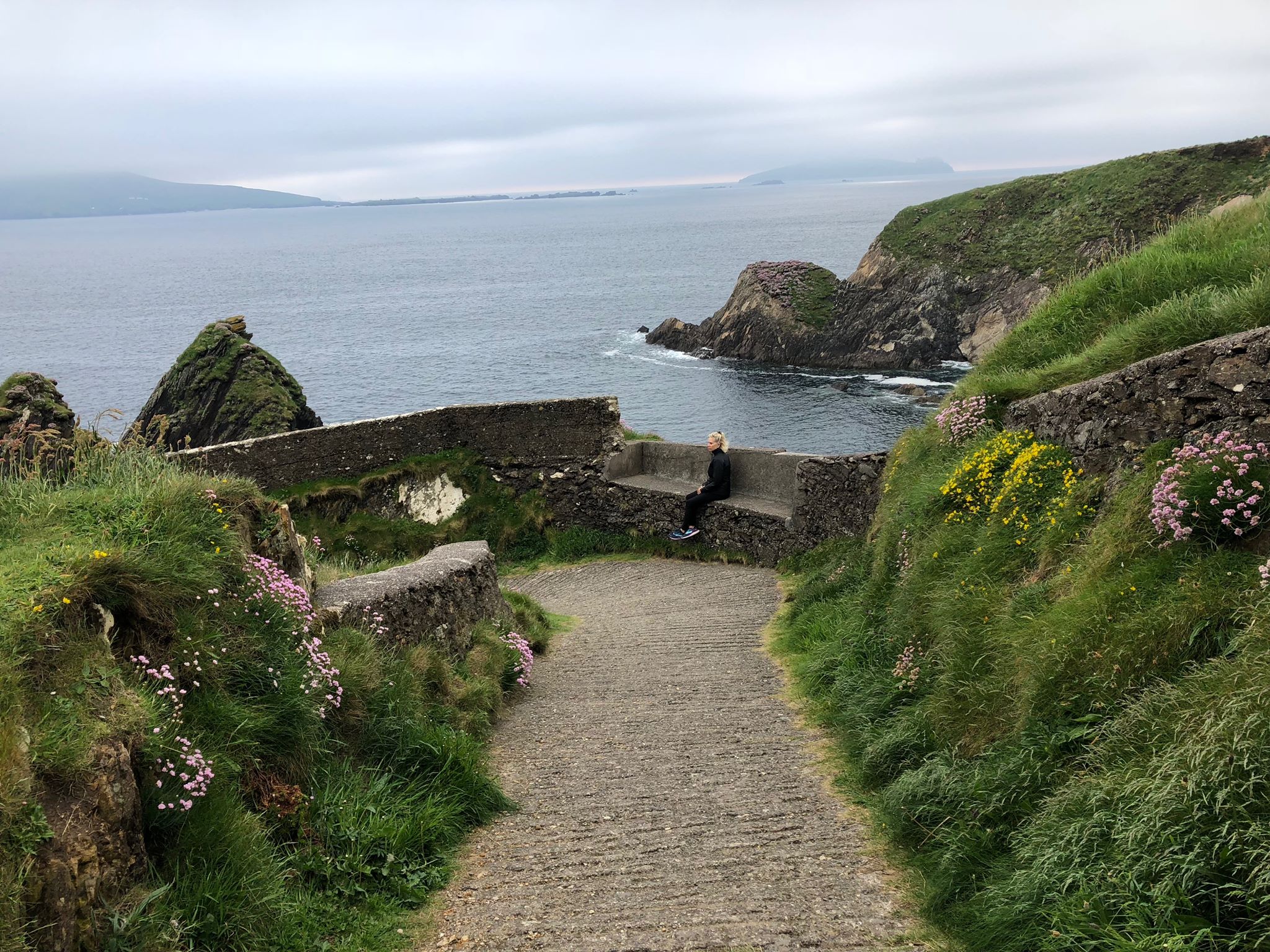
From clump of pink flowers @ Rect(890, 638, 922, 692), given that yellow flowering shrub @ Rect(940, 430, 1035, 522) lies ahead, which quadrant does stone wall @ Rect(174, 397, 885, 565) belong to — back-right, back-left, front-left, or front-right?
front-left

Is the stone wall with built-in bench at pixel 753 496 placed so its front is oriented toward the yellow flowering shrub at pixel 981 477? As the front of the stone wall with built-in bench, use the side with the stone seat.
no

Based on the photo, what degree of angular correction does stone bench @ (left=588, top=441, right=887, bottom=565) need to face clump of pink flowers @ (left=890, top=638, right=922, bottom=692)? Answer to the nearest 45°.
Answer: approximately 45° to its left

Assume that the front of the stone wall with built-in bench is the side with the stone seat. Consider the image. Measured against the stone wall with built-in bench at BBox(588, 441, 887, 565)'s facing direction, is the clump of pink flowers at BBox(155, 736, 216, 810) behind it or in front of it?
in front

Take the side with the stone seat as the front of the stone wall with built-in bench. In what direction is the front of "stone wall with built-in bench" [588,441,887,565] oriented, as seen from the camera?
facing the viewer and to the left of the viewer

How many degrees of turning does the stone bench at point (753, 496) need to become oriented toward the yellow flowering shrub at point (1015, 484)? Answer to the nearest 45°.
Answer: approximately 45° to its left

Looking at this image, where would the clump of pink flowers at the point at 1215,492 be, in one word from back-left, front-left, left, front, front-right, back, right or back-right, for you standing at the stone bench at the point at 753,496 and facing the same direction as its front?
front-left

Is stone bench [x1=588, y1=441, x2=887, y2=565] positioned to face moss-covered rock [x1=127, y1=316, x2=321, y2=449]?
no

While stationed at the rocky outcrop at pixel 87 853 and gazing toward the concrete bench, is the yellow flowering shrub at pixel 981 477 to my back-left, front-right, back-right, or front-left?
front-right

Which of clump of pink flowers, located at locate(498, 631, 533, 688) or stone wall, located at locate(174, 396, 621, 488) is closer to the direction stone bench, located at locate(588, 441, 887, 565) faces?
the clump of pink flowers

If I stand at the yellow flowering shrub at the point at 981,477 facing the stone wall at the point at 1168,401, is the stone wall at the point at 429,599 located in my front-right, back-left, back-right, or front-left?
back-right

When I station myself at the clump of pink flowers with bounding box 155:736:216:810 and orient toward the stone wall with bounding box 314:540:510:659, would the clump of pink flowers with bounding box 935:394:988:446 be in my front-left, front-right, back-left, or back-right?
front-right

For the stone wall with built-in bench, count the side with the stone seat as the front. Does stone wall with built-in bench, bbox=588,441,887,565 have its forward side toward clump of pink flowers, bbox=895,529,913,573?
no
